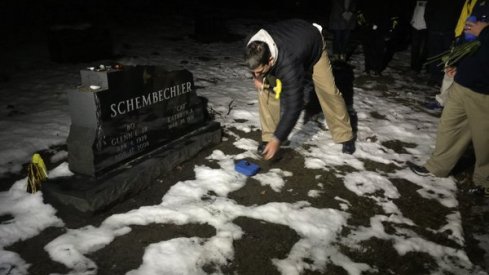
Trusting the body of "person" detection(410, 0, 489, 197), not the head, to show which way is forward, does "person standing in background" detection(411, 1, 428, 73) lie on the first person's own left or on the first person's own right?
on the first person's own right

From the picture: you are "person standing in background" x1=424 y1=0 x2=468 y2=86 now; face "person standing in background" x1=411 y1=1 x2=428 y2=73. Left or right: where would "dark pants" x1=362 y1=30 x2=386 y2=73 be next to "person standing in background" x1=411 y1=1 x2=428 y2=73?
left

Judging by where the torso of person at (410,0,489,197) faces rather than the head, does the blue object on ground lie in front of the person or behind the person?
in front

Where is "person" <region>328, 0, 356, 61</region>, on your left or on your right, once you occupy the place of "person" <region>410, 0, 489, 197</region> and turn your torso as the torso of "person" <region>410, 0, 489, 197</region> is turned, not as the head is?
on your right

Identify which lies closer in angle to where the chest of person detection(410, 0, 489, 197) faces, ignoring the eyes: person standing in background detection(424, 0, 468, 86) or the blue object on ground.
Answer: the blue object on ground

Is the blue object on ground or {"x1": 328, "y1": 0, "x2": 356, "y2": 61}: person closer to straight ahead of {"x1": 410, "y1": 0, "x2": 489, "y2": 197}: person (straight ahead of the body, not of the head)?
the blue object on ground

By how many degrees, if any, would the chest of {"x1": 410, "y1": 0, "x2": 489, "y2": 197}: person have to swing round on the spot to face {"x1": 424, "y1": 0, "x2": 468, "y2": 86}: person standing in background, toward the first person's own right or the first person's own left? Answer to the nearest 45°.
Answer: approximately 90° to the first person's own right

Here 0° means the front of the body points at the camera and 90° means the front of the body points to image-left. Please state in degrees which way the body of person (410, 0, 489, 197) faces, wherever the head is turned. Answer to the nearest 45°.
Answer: approximately 90°
